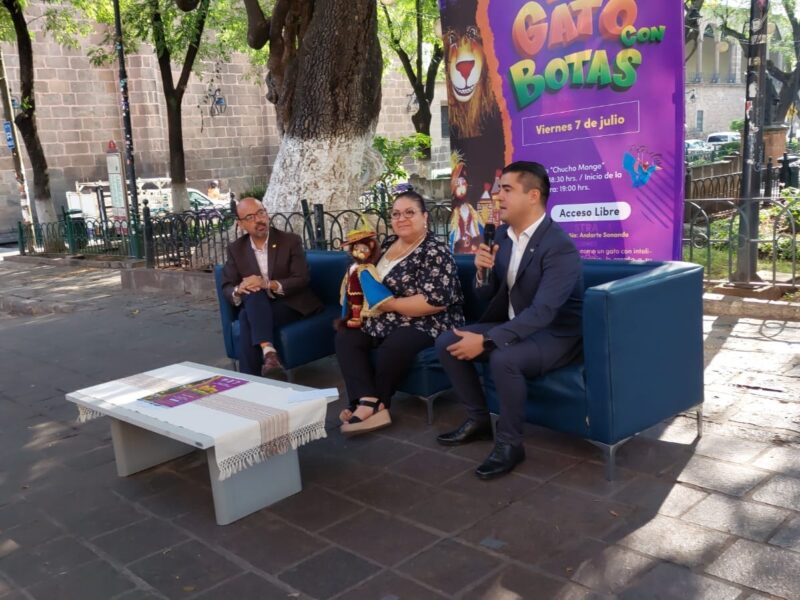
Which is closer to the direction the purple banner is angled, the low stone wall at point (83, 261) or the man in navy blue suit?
the man in navy blue suit

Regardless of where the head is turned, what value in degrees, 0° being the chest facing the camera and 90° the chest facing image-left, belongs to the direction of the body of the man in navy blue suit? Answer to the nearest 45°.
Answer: approximately 45°

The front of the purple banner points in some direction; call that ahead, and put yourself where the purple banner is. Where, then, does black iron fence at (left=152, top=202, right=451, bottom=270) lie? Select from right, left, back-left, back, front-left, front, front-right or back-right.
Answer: back-right

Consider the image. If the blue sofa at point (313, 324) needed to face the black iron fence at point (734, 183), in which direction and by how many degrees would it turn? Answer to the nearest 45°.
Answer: approximately 180°

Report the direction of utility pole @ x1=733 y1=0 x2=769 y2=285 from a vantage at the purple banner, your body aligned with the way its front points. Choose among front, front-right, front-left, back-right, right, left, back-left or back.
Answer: back-left

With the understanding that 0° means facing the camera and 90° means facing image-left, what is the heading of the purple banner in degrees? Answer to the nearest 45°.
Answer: approximately 0°

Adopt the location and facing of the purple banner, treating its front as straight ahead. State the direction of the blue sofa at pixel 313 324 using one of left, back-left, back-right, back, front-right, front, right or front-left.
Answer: right

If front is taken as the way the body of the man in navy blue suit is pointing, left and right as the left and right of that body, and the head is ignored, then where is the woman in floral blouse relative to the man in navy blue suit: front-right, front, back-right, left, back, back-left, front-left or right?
right

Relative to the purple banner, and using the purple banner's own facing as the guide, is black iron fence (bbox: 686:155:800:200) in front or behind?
behind

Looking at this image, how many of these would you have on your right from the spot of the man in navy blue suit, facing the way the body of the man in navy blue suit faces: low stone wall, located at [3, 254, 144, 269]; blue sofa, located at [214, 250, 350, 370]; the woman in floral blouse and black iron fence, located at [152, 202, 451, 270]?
4

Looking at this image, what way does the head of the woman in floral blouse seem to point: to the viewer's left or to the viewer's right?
to the viewer's left

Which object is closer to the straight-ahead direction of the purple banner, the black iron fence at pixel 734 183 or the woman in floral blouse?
the woman in floral blouse

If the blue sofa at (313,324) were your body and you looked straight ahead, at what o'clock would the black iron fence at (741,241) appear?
The black iron fence is roughly at 7 o'clock from the blue sofa.
